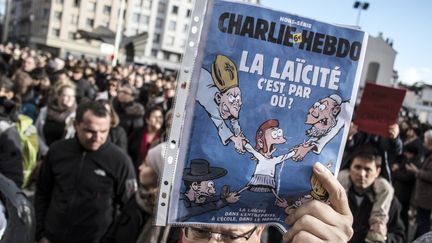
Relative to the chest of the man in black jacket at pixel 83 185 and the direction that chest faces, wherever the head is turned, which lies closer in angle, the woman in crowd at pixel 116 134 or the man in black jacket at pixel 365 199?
the man in black jacket

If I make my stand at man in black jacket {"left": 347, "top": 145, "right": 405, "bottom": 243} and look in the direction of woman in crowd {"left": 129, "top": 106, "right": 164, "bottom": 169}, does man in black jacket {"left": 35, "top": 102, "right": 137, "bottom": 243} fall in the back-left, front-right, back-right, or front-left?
front-left

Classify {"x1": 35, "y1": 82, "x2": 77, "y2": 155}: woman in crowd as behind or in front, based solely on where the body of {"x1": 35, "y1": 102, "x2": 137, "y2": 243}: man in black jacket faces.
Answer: behind

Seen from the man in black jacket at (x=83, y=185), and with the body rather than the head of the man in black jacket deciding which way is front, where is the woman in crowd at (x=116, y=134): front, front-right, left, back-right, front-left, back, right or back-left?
back

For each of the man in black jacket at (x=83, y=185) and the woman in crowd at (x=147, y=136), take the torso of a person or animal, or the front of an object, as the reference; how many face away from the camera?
0

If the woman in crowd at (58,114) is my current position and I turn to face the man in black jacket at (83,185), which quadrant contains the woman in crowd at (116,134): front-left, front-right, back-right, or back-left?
front-left

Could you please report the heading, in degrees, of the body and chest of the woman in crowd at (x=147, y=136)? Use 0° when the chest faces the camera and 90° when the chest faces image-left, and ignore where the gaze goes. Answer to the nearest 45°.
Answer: approximately 315°

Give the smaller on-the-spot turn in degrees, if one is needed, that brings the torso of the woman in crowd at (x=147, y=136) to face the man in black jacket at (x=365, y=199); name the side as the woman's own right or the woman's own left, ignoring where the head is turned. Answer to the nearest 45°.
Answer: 0° — they already face them

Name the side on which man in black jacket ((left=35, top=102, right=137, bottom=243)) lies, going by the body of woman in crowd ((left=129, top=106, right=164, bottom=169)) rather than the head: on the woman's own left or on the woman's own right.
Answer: on the woman's own right

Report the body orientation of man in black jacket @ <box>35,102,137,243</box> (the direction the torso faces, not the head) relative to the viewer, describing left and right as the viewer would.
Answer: facing the viewer

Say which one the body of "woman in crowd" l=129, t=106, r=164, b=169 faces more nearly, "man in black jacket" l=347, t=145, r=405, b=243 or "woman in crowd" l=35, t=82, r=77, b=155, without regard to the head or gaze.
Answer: the man in black jacket

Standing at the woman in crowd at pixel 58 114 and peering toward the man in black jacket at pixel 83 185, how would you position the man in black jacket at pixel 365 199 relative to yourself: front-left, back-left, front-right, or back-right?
front-left
